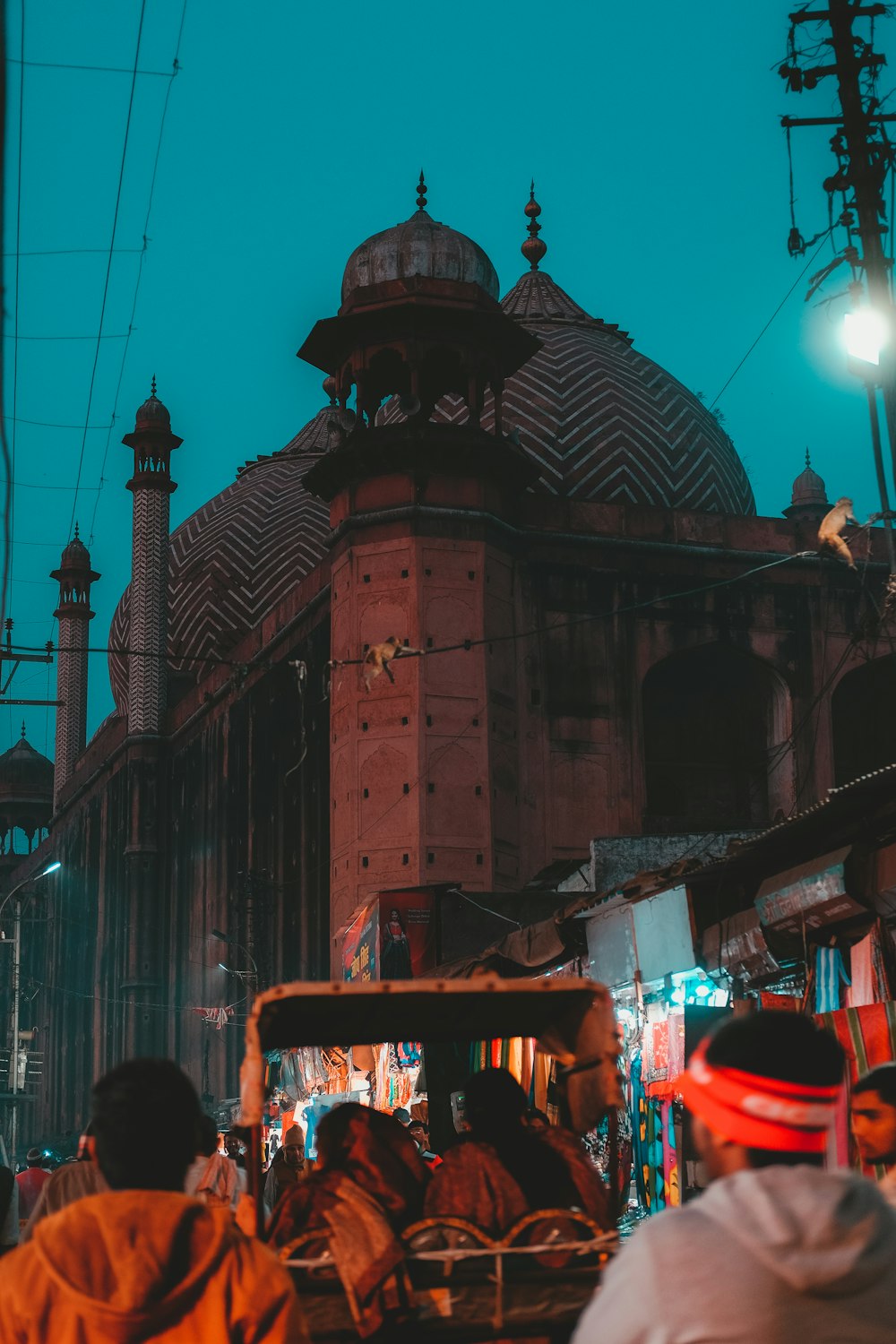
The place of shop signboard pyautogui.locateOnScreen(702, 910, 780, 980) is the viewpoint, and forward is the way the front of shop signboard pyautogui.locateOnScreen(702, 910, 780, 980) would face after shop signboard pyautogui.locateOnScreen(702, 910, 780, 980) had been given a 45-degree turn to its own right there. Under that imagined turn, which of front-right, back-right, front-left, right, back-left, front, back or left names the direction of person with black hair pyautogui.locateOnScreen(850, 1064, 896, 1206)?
left

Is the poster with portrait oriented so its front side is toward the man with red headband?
yes

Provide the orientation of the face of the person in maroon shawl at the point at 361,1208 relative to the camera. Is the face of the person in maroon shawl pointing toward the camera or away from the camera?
away from the camera

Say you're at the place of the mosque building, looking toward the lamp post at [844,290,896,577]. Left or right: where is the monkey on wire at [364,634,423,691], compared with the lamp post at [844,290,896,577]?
right

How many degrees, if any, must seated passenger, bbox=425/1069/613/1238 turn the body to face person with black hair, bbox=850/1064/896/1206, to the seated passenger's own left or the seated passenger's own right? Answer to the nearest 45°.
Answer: approximately 135° to the seated passenger's own right

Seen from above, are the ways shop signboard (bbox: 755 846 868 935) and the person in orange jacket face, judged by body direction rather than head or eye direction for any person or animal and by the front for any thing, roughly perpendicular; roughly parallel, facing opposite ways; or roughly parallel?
roughly perpendicular

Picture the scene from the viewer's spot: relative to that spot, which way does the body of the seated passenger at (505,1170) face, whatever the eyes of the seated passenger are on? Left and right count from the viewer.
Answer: facing away from the viewer

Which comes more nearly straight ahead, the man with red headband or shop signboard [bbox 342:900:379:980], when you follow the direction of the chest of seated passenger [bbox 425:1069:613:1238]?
the shop signboard

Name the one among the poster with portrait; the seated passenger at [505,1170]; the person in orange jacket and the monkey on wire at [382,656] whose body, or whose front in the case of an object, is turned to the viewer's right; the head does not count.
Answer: the monkey on wire

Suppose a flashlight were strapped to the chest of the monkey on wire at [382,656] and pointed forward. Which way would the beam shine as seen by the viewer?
to the viewer's right

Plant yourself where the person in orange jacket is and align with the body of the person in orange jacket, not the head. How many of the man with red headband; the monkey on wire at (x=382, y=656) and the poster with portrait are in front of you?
2

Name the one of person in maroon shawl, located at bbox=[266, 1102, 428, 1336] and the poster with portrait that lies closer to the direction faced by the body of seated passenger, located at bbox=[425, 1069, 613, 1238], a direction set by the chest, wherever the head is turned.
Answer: the poster with portrait

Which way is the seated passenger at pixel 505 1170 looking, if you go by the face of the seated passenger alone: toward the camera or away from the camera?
away from the camera

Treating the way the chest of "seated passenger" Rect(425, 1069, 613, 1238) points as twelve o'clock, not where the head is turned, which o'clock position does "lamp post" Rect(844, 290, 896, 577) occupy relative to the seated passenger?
The lamp post is roughly at 1 o'clock from the seated passenger.

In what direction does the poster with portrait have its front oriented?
toward the camera

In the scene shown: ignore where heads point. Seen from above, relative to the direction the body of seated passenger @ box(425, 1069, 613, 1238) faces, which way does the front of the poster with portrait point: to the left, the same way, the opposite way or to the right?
the opposite way

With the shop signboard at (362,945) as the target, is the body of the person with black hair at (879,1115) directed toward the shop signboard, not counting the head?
no

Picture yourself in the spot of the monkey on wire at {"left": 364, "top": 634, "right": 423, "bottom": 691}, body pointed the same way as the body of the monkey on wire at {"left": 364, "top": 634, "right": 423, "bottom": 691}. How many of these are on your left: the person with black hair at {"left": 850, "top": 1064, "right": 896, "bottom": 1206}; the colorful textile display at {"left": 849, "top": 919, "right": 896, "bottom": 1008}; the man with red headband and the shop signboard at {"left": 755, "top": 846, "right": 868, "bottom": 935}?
0

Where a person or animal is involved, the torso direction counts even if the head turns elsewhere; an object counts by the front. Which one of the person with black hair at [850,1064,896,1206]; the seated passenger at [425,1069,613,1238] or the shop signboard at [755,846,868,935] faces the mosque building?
the seated passenger

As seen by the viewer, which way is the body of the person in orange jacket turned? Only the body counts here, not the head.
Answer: away from the camera

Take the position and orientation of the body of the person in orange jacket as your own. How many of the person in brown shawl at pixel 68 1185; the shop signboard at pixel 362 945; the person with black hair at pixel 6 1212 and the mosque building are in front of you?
4

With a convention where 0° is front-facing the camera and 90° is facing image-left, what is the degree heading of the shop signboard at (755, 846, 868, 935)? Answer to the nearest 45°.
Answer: approximately 45°
